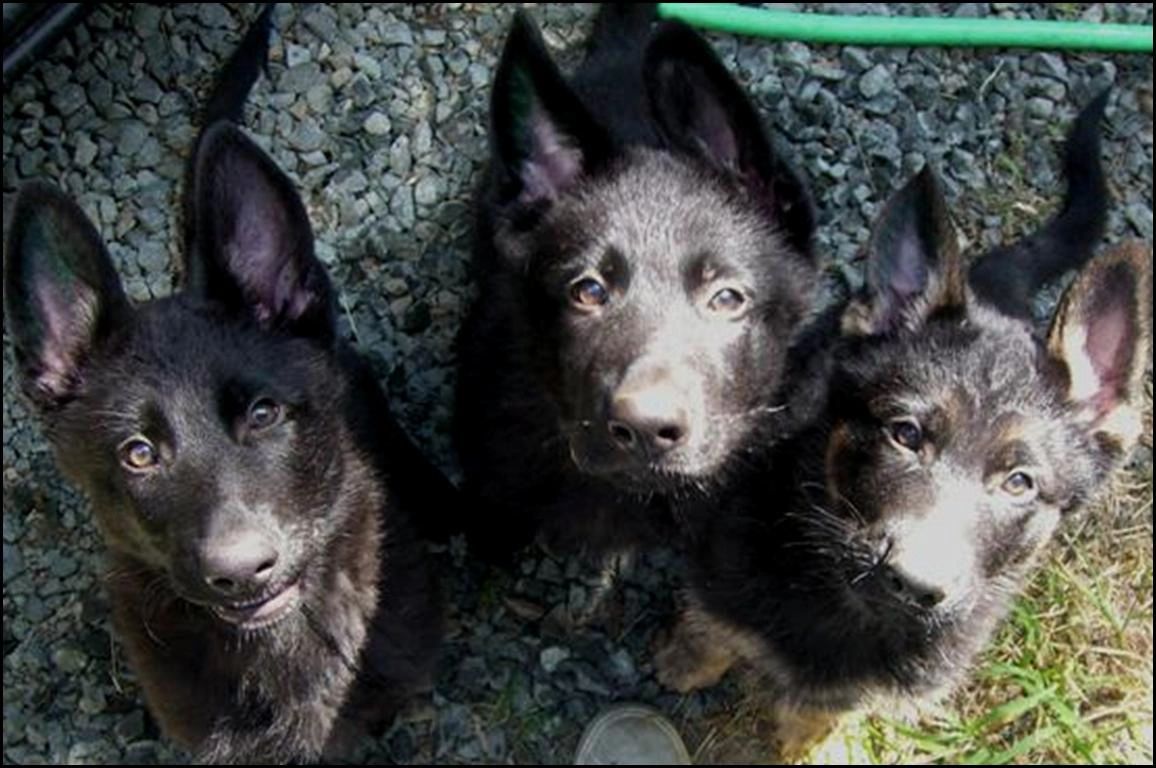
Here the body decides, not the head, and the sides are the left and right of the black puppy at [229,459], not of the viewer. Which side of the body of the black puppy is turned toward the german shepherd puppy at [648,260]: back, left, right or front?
left

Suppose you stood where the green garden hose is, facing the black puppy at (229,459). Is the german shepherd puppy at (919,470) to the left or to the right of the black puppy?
left

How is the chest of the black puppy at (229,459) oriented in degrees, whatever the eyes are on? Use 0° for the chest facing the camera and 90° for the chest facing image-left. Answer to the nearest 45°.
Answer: approximately 0°

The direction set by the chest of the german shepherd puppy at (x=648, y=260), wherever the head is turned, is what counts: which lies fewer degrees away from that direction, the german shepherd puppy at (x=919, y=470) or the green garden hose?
the german shepherd puppy

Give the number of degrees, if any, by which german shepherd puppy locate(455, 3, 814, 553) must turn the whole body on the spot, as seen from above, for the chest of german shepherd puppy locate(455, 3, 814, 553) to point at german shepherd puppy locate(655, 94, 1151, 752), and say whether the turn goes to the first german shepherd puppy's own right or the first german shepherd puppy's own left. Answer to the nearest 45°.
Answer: approximately 90° to the first german shepherd puppy's own left

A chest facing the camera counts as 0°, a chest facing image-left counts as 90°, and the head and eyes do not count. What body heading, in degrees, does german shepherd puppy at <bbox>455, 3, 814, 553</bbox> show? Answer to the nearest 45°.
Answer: approximately 0°

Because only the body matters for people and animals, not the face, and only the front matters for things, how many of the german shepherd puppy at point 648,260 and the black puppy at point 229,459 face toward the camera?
2

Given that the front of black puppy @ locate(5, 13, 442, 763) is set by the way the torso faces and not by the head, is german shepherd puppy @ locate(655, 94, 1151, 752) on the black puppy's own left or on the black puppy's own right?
on the black puppy's own left

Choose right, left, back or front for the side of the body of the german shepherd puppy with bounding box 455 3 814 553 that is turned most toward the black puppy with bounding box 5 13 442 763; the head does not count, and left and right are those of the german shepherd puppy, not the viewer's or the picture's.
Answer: right

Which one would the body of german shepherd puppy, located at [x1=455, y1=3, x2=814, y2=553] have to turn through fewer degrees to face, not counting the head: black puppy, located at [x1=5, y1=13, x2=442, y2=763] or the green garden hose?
the black puppy

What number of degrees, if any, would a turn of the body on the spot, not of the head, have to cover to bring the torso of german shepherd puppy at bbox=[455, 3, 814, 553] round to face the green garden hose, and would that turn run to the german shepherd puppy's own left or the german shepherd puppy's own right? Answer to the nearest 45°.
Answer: approximately 135° to the german shepherd puppy's own left
